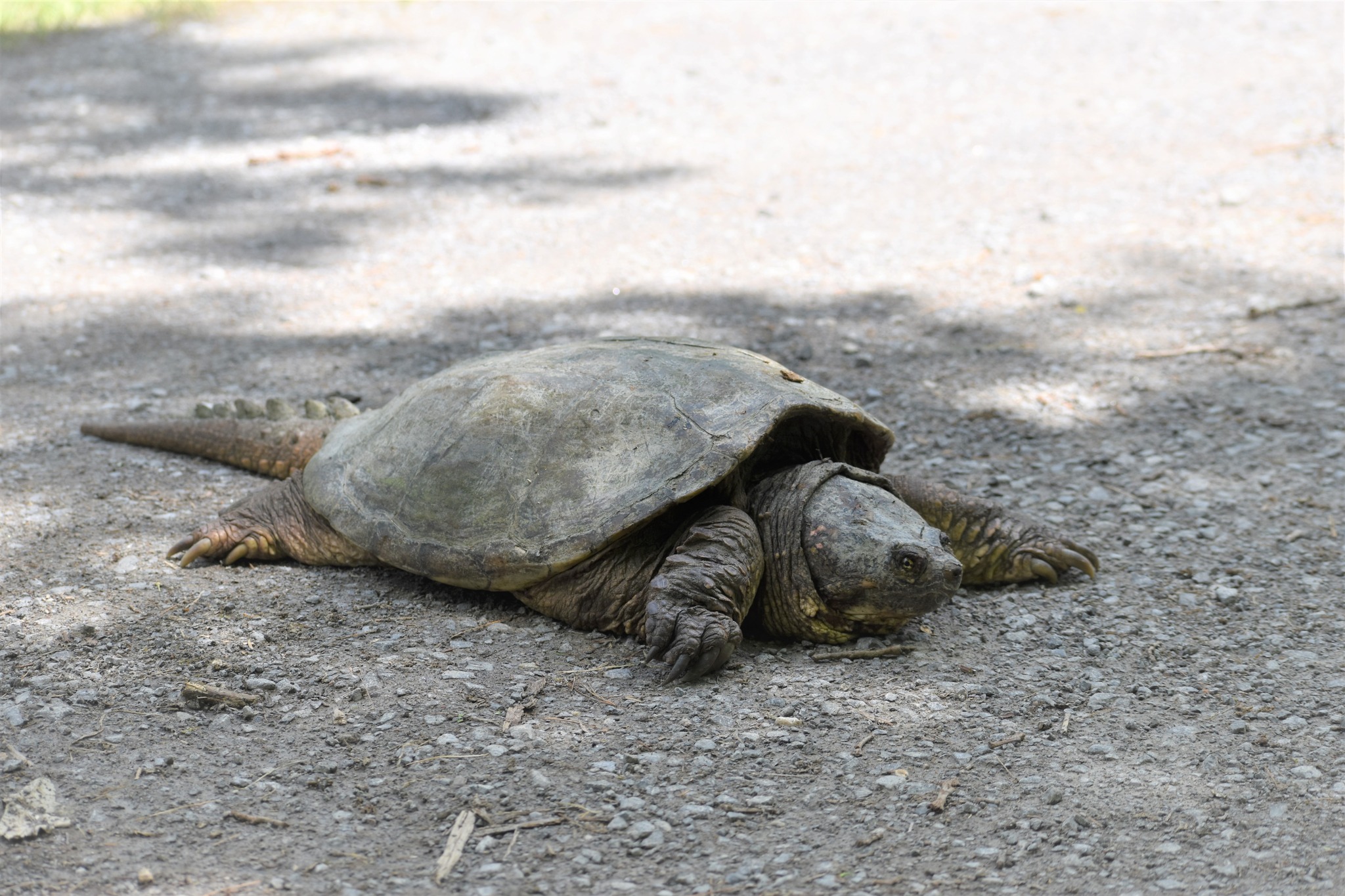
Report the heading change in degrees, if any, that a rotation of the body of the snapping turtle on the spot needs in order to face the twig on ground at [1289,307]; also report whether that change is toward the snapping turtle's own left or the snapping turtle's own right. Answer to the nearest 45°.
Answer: approximately 90° to the snapping turtle's own left

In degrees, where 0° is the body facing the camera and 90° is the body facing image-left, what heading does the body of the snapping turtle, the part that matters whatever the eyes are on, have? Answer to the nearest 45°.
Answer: approximately 315°

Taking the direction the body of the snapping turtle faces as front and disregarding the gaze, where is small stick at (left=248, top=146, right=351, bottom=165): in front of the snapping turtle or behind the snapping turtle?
behind

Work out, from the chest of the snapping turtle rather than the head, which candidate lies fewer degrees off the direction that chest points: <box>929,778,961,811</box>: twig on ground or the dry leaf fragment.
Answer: the twig on ground

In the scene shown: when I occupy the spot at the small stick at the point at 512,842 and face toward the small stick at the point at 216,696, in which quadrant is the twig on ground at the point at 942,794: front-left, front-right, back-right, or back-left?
back-right

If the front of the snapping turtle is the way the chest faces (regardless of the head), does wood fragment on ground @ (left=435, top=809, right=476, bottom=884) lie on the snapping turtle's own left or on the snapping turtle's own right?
on the snapping turtle's own right

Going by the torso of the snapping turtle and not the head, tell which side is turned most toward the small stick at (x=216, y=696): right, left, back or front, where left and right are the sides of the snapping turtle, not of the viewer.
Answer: right

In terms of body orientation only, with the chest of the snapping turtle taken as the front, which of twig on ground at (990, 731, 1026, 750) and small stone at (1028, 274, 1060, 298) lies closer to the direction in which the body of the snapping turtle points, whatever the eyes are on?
the twig on ground

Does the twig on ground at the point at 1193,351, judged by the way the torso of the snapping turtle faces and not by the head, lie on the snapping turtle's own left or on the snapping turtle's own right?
on the snapping turtle's own left

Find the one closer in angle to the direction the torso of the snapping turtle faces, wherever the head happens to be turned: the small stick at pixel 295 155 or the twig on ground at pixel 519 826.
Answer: the twig on ground

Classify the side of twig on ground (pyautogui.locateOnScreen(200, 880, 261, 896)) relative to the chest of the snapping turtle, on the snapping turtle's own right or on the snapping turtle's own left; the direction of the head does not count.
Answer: on the snapping turtle's own right
